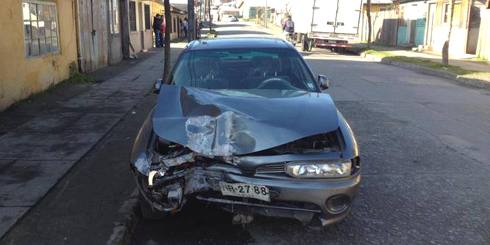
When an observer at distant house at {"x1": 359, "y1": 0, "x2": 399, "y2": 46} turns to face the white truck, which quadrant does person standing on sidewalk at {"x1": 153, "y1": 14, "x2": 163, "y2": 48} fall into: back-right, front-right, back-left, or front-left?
front-right

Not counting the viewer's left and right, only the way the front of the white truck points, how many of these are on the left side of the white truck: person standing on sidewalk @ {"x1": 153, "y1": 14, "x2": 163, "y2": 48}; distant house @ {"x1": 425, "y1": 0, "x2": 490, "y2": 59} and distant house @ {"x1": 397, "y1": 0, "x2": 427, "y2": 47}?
1

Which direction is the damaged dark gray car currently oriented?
toward the camera

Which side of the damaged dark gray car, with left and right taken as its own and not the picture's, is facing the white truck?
back

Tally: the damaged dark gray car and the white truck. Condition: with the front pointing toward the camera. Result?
1

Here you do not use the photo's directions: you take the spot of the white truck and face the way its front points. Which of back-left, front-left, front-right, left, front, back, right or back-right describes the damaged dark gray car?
back

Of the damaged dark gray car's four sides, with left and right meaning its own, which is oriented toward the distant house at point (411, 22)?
back

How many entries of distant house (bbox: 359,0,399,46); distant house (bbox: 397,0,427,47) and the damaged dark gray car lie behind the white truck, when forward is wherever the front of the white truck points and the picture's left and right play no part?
1

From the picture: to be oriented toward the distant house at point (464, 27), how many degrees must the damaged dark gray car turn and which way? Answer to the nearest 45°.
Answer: approximately 135° to its left

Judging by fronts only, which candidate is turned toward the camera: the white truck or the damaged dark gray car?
the damaged dark gray car

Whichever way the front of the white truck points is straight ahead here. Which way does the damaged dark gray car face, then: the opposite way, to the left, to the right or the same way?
the opposite way

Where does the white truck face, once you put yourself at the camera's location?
facing away from the viewer

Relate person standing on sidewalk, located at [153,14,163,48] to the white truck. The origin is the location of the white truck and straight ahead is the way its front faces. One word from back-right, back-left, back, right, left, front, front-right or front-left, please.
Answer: left
